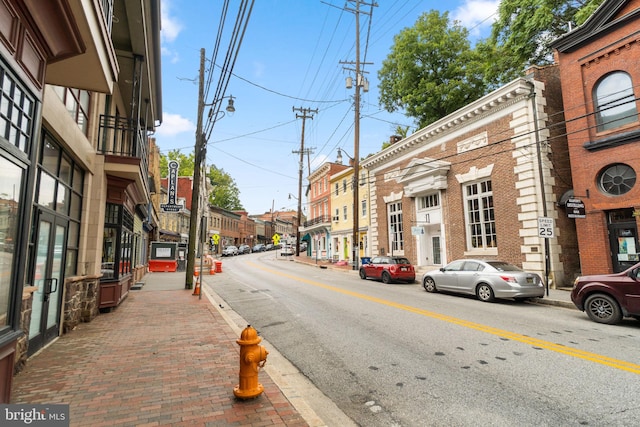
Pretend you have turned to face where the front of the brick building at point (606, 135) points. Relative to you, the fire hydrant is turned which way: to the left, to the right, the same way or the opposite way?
the opposite way

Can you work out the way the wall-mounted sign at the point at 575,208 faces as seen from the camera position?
facing the viewer

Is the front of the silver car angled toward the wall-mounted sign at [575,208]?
no

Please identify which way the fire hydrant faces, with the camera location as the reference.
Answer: facing to the right of the viewer

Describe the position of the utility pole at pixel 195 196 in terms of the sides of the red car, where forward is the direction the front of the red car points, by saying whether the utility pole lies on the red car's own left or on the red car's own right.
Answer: on the red car's own left

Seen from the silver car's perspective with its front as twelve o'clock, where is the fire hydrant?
The fire hydrant is roughly at 8 o'clock from the silver car.

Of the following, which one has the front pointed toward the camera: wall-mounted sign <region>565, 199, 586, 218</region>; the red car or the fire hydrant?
the wall-mounted sign

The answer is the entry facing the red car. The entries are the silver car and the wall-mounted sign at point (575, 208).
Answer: the silver car

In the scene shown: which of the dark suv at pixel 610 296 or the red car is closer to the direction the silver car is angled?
the red car

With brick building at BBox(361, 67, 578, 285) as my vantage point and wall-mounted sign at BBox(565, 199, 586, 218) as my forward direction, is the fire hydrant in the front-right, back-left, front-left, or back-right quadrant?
front-right

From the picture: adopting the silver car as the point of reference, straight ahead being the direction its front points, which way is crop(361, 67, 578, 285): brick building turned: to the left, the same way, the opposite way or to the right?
to the left

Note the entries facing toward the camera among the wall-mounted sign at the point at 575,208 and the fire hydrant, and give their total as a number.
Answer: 1

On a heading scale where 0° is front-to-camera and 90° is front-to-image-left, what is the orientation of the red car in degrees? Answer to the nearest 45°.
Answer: approximately 135°

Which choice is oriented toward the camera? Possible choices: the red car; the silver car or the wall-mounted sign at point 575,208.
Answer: the wall-mounted sign

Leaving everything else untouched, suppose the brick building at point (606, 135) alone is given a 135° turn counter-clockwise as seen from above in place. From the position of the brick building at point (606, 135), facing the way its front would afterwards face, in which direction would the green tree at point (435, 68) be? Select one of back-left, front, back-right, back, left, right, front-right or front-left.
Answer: back-left

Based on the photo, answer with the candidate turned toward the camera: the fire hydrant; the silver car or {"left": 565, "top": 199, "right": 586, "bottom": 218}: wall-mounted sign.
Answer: the wall-mounted sign

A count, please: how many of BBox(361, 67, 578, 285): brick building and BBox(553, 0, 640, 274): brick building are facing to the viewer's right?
0

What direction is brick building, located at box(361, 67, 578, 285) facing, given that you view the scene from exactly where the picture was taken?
facing the viewer and to the left of the viewer
